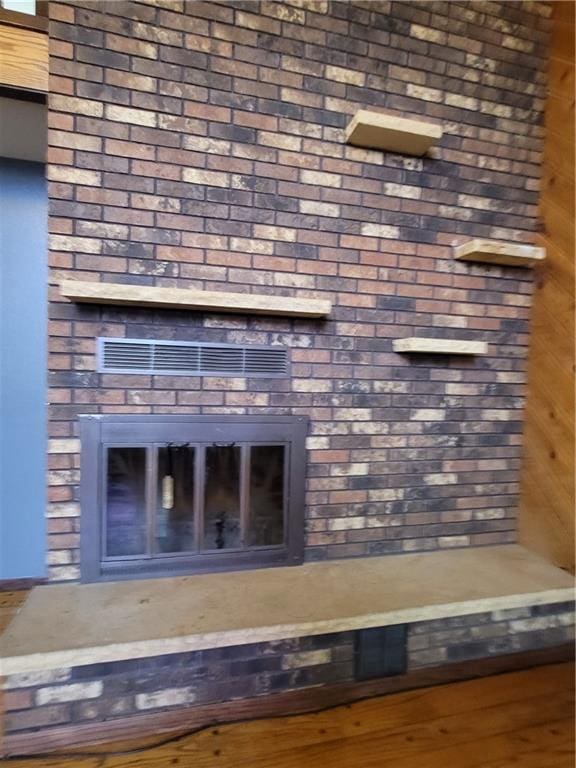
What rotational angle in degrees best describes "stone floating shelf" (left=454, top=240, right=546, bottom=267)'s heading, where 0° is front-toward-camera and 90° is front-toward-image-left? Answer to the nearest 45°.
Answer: approximately 315°

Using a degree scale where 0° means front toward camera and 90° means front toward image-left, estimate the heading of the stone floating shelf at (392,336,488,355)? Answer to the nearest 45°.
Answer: approximately 315°

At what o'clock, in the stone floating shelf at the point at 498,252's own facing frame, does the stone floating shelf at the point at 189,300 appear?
the stone floating shelf at the point at 189,300 is roughly at 3 o'clock from the stone floating shelf at the point at 498,252.

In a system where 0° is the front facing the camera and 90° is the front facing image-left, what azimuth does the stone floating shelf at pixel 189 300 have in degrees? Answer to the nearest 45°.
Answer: approximately 0°

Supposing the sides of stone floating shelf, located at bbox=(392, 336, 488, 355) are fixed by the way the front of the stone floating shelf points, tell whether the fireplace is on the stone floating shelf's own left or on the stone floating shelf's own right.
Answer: on the stone floating shelf's own right
